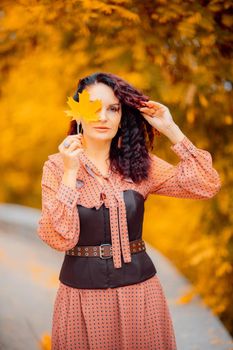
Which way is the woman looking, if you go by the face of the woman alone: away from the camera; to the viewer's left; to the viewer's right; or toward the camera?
toward the camera

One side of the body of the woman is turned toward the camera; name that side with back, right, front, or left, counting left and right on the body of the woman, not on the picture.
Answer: front

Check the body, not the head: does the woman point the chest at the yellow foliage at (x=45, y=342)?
no
